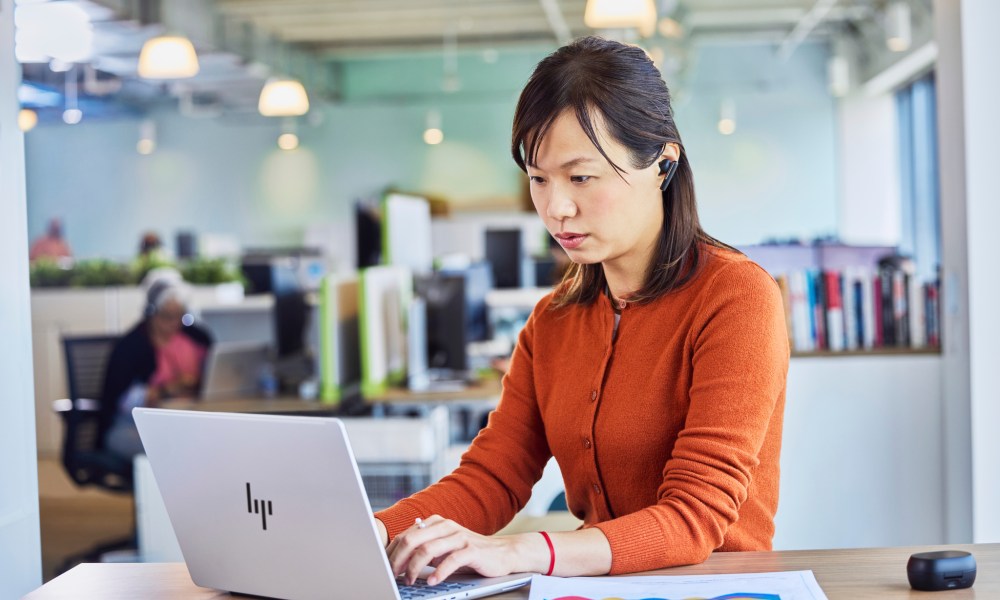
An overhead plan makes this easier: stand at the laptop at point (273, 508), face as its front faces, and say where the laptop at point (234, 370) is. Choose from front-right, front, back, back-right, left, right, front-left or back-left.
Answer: front-left

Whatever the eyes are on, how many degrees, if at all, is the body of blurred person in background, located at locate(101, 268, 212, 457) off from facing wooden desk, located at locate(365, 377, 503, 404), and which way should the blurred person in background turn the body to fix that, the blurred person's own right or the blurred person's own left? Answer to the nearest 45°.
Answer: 0° — they already face it

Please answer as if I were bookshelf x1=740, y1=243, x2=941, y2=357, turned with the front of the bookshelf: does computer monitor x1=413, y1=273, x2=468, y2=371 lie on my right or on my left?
on my right

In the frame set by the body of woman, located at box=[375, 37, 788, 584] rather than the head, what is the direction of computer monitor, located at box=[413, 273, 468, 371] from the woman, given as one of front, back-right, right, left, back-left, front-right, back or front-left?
back-right

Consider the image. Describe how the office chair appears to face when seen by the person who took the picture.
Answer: facing the viewer and to the right of the viewer

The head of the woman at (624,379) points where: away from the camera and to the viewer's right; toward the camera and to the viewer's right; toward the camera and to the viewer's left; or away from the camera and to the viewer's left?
toward the camera and to the viewer's left

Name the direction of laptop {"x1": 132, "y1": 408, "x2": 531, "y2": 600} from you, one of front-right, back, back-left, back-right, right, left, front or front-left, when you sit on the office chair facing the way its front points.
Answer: front-right

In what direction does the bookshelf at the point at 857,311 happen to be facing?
toward the camera

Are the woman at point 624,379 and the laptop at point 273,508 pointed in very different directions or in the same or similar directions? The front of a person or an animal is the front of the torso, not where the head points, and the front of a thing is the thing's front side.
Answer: very different directions

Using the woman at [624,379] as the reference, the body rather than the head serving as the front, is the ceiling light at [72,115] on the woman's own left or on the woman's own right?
on the woman's own right

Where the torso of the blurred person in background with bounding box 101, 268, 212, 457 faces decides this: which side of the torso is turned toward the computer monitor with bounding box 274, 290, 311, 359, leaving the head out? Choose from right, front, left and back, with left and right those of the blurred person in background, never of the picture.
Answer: front

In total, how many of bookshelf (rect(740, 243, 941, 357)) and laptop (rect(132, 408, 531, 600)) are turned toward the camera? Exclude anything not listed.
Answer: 1

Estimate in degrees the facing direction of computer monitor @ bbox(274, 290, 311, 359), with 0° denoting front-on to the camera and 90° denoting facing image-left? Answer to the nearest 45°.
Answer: approximately 45°
